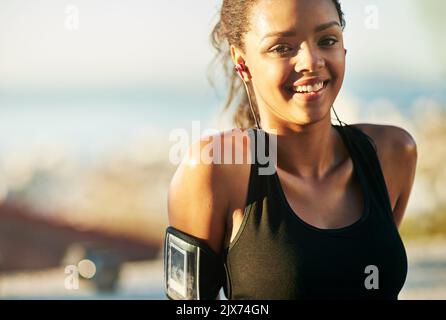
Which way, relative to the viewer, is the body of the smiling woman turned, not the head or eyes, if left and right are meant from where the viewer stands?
facing the viewer and to the right of the viewer
